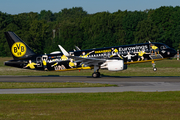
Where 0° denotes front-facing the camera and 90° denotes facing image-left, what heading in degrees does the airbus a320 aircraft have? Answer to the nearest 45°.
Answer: approximately 270°
